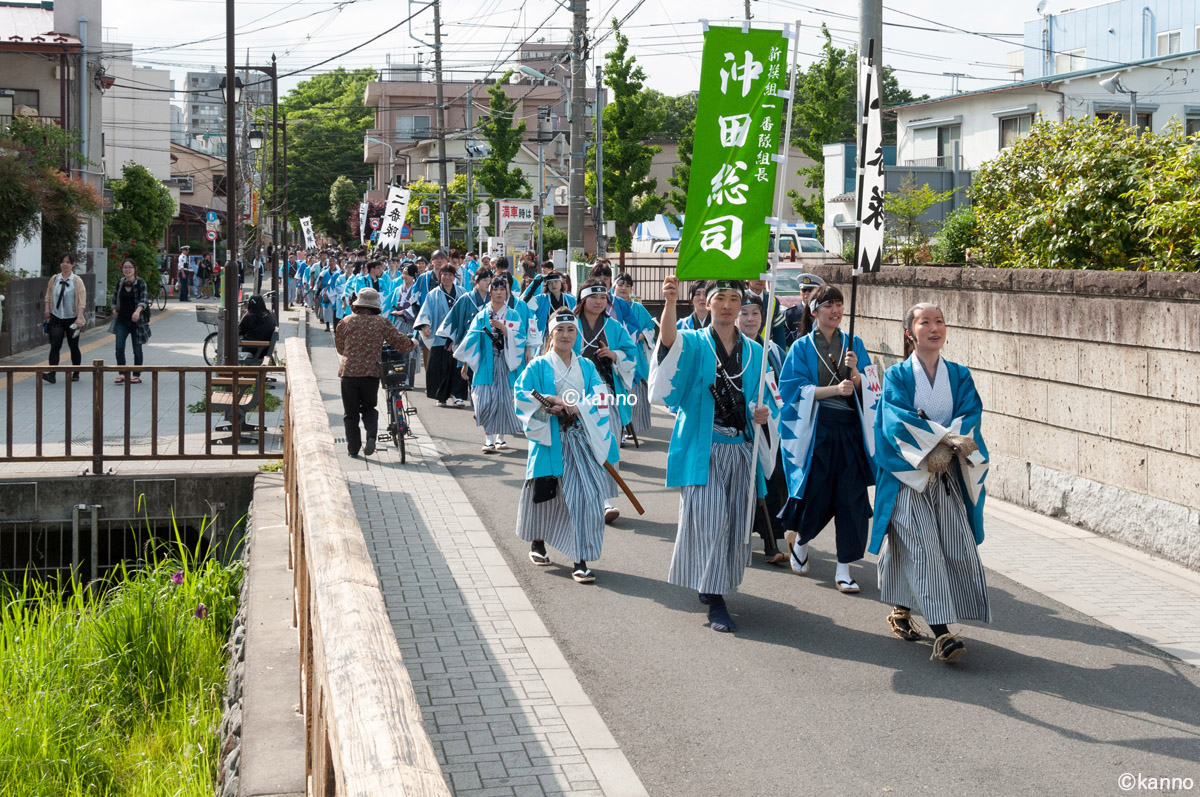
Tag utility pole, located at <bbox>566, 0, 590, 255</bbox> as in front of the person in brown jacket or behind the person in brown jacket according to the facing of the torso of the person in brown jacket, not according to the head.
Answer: in front

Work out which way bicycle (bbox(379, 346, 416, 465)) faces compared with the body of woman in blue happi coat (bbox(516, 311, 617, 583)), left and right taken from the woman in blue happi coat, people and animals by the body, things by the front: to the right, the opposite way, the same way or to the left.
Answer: the opposite way

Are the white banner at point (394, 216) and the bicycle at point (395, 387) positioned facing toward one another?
yes

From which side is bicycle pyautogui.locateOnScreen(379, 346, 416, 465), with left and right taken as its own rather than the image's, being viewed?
back

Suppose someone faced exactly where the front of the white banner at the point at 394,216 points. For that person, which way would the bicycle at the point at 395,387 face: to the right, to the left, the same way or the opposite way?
the opposite way

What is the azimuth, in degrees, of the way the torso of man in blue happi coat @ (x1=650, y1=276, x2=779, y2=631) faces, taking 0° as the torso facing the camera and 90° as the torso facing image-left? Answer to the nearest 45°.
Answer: approximately 0°

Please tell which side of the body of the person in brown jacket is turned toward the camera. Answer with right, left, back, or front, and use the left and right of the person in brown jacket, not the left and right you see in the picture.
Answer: back

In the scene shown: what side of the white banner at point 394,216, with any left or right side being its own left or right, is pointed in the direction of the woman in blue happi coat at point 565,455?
front

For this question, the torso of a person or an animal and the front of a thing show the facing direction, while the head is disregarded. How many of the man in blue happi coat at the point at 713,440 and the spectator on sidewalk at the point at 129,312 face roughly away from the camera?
0

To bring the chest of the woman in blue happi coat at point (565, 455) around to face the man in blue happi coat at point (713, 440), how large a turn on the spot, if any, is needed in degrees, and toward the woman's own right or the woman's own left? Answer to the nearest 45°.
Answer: approximately 45° to the woman's own left

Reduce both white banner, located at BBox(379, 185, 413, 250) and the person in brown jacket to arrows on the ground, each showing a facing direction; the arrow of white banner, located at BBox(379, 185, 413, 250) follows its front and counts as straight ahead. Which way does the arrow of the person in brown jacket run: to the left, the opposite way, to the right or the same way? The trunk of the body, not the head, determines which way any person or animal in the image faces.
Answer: the opposite way
